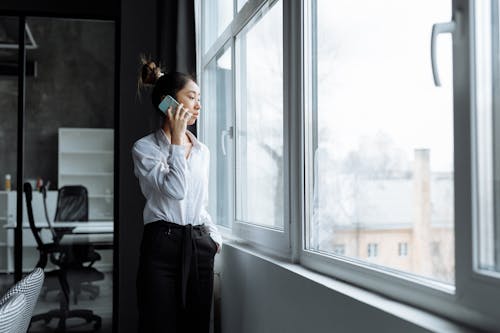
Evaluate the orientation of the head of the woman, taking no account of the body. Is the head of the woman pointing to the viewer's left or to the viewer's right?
to the viewer's right

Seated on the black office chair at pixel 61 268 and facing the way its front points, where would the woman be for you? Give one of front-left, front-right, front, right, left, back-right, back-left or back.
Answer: right

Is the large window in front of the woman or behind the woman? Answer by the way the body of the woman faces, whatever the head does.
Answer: in front

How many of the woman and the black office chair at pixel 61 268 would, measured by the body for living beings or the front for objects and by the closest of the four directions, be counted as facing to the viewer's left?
0

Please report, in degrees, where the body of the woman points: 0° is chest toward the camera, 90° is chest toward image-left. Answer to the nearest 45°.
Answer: approximately 315°

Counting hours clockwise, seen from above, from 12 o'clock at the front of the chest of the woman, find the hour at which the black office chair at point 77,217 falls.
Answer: The black office chair is roughly at 7 o'clock from the woman.

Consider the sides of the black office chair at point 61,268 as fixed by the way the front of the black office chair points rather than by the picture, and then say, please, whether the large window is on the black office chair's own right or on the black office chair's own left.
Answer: on the black office chair's own right

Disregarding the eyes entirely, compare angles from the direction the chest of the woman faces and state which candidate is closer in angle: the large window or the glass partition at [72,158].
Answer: the large window
